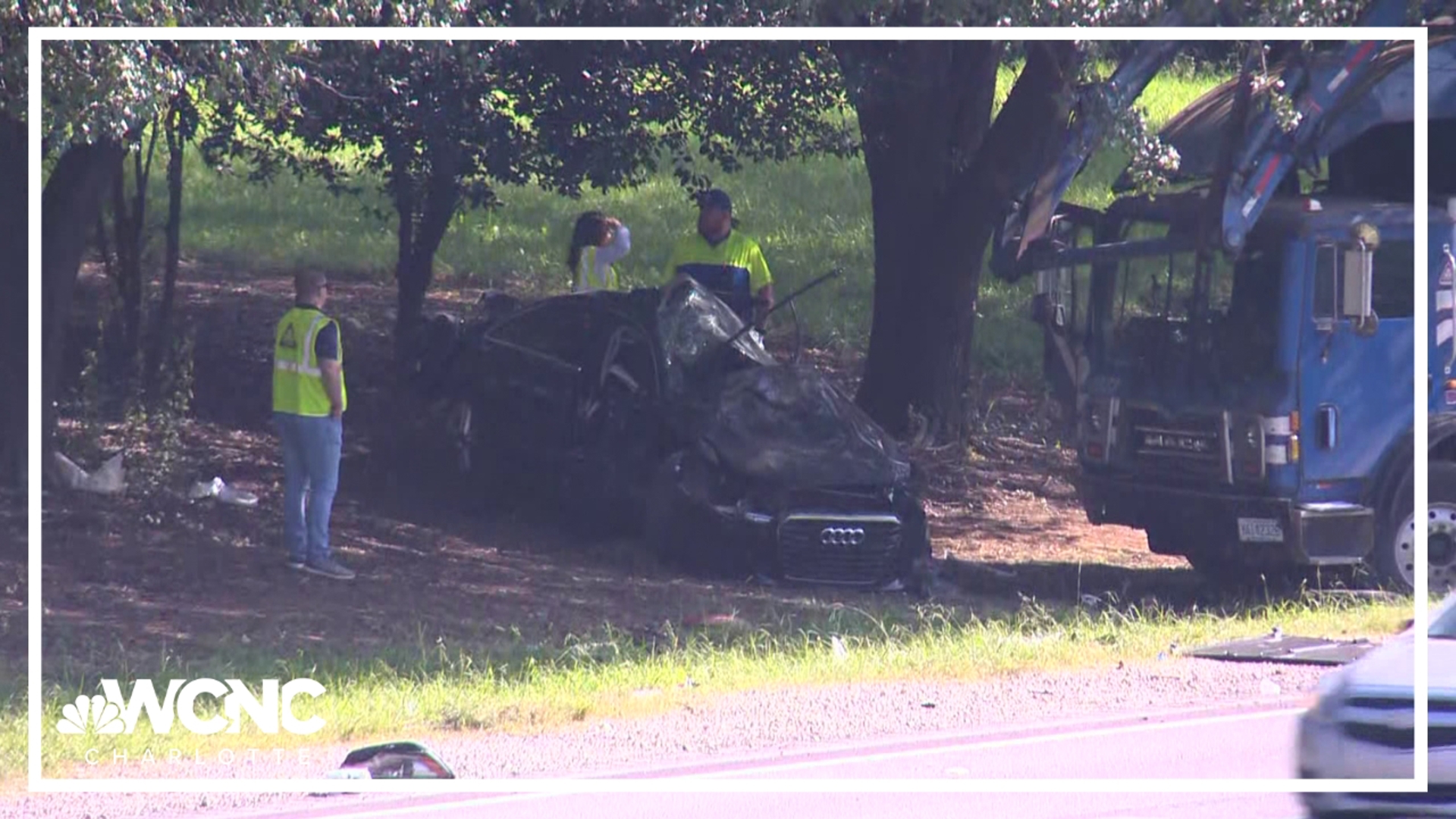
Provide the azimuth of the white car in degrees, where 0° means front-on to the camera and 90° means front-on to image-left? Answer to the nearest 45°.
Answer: approximately 45°

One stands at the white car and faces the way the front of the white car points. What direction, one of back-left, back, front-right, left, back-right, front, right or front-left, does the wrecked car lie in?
right

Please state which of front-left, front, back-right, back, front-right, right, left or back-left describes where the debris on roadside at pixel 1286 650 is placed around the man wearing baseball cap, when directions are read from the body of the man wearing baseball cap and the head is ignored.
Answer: front-left

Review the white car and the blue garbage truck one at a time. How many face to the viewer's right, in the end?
0

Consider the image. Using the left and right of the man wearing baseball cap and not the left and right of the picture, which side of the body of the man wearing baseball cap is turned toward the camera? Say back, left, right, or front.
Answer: front

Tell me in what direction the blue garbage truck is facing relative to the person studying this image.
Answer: facing the viewer and to the left of the viewer
